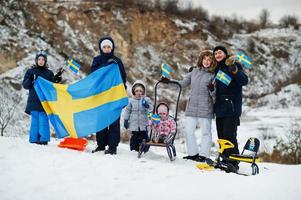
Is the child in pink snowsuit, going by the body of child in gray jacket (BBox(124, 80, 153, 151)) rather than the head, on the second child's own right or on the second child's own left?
on the second child's own left

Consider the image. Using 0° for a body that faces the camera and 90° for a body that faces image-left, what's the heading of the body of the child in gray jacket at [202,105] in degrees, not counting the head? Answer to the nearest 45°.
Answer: approximately 0°

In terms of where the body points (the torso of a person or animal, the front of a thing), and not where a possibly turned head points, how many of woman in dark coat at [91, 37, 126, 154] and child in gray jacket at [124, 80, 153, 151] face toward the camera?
2

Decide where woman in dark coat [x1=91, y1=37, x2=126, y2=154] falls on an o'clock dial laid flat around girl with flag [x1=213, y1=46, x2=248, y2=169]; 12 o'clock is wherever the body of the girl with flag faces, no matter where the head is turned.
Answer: The woman in dark coat is roughly at 2 o'clock from the girl with flag.

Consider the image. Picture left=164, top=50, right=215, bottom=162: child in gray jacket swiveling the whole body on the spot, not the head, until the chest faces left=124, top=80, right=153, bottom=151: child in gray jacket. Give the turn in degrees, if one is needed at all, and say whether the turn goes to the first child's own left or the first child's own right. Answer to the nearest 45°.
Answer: approximately 135° to the first child's own right

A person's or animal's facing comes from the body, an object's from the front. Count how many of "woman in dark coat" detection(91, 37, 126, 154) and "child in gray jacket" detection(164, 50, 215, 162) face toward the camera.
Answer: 2

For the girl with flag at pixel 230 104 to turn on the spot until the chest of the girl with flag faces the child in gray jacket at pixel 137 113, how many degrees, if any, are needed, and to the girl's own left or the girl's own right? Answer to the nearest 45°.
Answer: approximately 90° to the girl's own right
